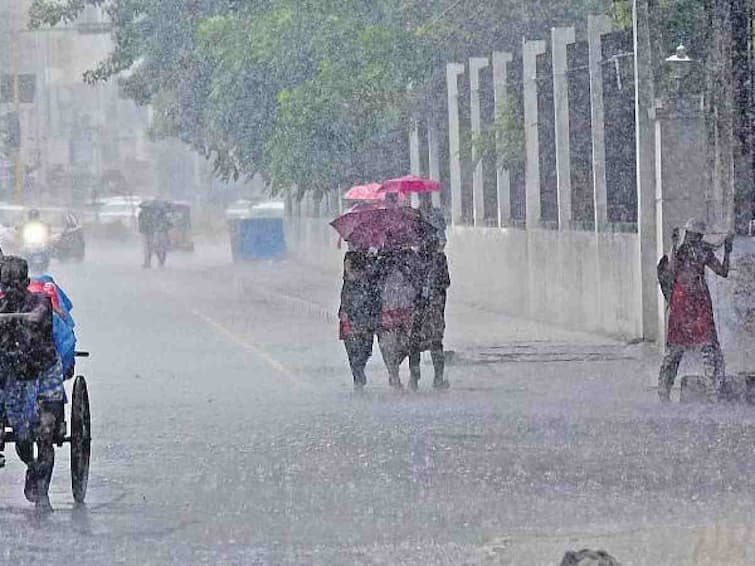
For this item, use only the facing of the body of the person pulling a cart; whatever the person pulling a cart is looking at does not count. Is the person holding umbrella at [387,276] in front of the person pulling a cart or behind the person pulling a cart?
behind

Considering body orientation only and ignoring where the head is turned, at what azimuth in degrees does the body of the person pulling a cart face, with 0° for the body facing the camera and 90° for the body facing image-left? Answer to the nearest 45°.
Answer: approximately 0°

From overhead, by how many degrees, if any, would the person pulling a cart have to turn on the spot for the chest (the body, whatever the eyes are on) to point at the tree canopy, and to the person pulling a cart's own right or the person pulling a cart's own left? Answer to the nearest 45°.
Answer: approximately 180°

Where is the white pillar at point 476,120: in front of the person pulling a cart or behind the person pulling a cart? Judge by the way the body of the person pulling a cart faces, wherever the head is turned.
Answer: behind
